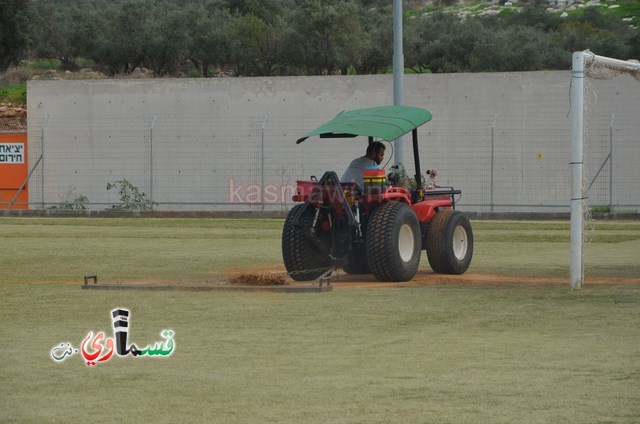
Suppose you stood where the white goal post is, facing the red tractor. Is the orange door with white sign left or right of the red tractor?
right

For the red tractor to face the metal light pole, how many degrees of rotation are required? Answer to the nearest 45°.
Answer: approximately 45° to its left

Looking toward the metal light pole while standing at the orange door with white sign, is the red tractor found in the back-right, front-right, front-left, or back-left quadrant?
front-right

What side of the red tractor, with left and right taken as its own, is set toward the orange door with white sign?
left

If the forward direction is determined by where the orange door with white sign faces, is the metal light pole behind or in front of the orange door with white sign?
in front

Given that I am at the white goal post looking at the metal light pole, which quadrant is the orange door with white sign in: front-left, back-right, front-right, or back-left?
front-left

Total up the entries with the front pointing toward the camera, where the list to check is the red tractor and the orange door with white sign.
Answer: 1

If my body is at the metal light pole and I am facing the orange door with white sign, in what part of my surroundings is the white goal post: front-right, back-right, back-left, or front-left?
back-left

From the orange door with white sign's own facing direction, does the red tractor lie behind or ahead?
ahead

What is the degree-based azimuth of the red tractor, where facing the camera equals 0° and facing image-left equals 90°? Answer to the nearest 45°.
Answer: approximately 225°

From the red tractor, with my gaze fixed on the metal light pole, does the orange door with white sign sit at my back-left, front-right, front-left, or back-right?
front-left

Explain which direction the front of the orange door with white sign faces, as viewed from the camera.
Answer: facing the viewer

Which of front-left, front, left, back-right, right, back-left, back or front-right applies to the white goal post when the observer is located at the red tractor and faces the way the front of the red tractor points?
front-right
